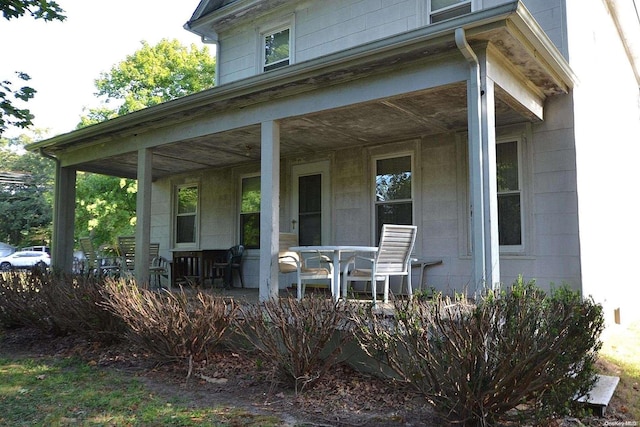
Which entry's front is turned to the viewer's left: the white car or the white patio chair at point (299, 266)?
the white car

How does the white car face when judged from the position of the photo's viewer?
facing to the left of the viewer

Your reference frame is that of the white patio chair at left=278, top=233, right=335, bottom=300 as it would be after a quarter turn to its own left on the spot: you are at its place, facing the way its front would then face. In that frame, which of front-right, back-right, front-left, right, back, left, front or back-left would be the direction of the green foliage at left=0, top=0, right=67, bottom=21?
back-left

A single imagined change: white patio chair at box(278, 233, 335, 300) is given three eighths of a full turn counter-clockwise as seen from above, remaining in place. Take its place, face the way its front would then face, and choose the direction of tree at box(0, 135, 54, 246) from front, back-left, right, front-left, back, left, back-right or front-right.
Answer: front-left

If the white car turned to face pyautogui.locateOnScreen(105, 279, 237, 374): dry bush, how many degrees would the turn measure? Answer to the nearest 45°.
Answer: approximately 90° to its left

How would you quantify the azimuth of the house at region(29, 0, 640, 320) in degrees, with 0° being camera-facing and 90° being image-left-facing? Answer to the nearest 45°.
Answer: approximately 45°

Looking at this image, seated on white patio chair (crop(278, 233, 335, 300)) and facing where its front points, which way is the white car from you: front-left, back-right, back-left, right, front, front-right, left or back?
back

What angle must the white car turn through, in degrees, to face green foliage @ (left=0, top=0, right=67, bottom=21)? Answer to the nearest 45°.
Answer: approximately 90° to its left

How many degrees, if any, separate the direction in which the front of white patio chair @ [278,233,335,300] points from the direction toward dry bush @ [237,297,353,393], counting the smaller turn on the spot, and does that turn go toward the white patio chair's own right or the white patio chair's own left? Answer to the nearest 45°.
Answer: approximately 45° to the white patio chair's own right

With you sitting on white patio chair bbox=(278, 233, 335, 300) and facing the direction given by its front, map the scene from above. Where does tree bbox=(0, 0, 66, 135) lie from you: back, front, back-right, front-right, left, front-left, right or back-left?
back-right

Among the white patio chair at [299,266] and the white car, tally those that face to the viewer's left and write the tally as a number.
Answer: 1

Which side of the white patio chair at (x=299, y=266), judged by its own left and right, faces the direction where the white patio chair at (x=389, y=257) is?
front

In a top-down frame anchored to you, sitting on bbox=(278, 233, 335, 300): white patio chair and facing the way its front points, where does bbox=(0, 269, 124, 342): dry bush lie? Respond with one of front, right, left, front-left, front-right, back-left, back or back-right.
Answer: back-right
